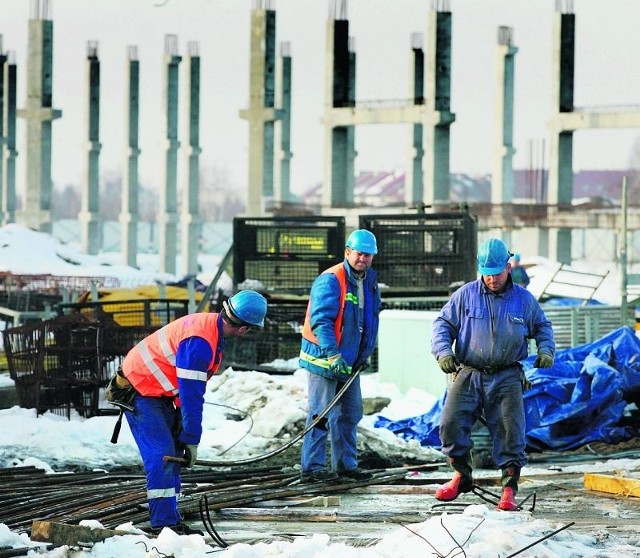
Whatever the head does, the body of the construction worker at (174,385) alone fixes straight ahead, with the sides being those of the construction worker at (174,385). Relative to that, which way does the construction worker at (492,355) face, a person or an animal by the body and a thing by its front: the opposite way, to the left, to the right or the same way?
to the right

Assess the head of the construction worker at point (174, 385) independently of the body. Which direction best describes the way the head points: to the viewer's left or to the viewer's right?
to the viewer's right

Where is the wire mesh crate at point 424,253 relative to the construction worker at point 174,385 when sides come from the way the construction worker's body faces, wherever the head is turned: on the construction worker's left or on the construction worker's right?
on the construction worker's left

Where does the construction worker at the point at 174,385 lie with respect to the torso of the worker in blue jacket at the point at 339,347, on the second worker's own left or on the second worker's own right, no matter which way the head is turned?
on the second worker's own right

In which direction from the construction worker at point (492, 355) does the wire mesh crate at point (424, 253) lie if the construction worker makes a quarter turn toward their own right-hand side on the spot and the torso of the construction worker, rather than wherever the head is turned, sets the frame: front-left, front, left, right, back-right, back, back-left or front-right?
right

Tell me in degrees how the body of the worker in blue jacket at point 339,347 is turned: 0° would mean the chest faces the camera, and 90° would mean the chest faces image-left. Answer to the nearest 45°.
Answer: approximately 315°

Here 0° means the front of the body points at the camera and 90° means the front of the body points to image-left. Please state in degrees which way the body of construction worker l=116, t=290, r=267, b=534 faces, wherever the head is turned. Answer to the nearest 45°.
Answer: approximately 270°

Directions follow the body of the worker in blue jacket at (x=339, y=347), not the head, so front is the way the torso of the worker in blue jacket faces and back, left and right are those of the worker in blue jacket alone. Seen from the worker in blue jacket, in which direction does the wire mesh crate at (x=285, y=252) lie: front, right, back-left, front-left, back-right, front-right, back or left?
back-left

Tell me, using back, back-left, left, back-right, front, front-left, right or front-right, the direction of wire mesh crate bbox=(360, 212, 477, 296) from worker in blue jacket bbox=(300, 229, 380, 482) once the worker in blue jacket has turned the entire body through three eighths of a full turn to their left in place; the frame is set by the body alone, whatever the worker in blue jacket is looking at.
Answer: front

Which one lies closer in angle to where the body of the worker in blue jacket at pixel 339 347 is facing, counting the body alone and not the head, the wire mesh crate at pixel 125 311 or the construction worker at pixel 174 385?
the construction worker

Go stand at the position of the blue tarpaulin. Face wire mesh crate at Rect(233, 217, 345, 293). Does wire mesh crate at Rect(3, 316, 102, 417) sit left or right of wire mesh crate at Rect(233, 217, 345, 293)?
left

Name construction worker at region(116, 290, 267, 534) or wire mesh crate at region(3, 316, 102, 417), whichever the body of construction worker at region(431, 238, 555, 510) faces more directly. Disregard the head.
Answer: the construction worker

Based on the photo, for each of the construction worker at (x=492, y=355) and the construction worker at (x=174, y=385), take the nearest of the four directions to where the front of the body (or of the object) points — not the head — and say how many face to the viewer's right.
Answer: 1

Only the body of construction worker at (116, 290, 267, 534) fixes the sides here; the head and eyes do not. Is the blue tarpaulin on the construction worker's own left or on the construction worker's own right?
on the construction worker's own left
